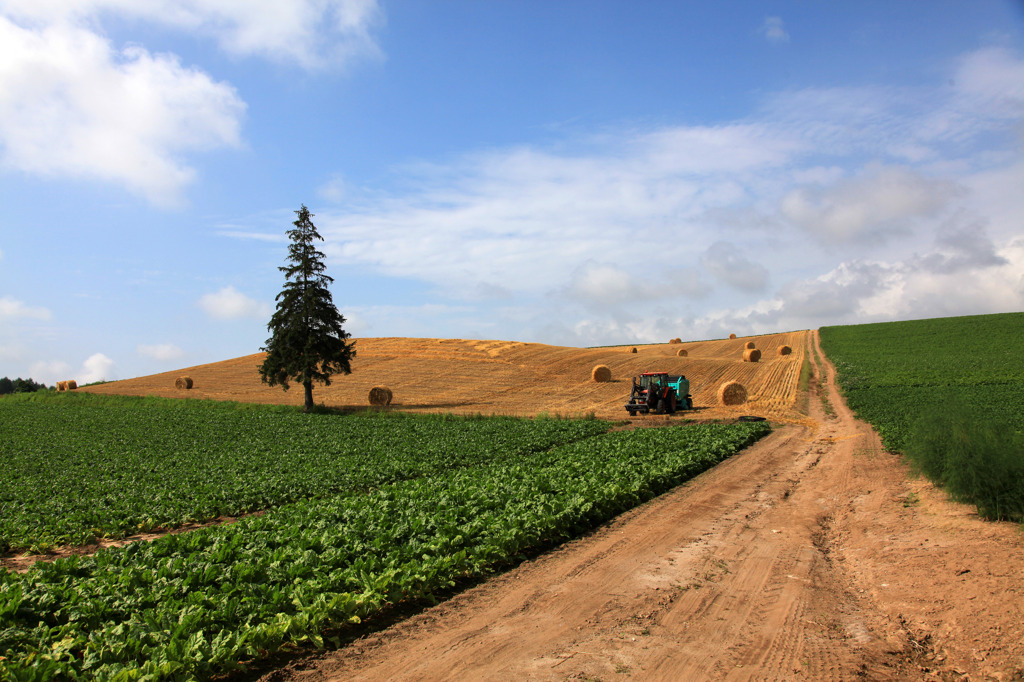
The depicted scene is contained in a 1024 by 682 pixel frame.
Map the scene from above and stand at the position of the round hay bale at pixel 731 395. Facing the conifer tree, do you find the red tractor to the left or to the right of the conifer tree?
left

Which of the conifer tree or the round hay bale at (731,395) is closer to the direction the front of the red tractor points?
the conifer tree

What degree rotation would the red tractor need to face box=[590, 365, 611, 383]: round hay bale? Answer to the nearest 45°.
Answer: approximately 135° to its right

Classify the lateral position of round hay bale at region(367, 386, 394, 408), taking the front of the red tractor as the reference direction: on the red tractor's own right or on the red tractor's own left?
on the red tractor's own right

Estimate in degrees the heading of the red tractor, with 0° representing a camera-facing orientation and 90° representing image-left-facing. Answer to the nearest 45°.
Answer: approximately 45°

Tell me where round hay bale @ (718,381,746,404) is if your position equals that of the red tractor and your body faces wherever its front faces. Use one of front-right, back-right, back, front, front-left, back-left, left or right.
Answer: back

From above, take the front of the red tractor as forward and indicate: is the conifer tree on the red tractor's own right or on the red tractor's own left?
on the red tractor's own right
